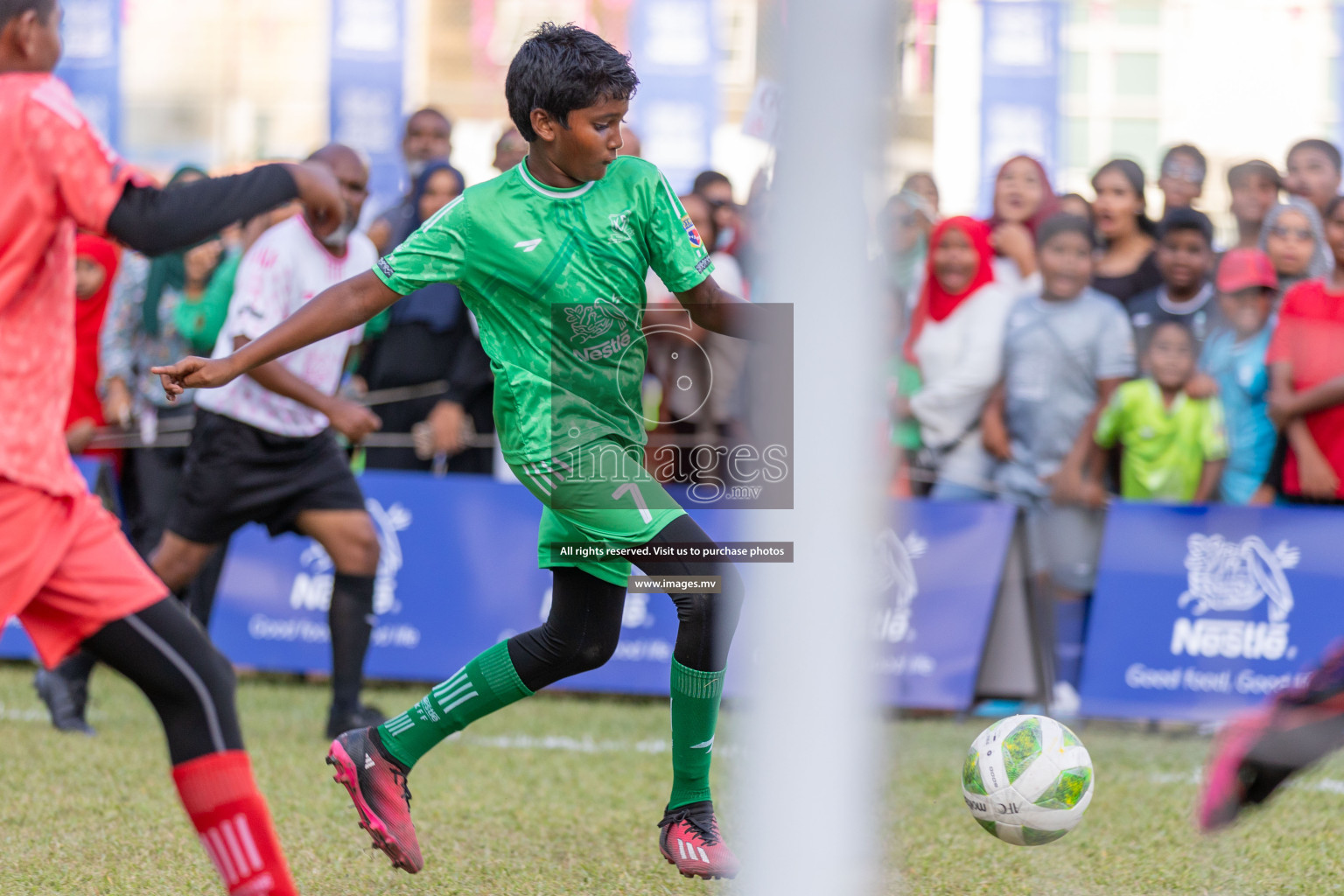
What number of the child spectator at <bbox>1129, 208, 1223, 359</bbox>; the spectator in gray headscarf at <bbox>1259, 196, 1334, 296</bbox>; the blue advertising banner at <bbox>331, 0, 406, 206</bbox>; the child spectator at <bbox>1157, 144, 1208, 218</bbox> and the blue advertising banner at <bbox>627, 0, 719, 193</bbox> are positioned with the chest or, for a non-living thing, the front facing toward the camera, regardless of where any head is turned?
5

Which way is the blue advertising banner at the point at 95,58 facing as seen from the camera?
toward the camera

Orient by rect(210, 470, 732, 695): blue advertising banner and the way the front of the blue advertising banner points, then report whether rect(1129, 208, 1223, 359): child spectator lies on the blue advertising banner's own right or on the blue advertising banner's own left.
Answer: on the blue advertising banner's own left

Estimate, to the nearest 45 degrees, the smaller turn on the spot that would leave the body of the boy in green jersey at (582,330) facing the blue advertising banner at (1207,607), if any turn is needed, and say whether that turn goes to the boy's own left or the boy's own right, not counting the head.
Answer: approximately 90° to the boy's own left

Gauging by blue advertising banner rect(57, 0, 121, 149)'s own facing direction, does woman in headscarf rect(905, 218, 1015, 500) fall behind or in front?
in front

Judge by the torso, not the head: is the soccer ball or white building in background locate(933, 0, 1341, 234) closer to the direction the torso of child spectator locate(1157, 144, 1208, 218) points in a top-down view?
the soccer ball

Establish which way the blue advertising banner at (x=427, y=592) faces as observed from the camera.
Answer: facing the viewer

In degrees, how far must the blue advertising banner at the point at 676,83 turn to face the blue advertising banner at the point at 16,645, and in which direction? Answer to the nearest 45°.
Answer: approximately 45° to its right

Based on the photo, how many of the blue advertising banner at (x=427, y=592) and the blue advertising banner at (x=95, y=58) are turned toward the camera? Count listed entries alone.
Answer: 2

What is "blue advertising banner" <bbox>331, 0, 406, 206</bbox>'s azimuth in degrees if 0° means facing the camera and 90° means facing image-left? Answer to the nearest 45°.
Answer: approximately 0°

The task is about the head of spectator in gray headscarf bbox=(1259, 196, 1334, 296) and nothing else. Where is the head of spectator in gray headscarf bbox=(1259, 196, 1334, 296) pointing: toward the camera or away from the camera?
toward the camera

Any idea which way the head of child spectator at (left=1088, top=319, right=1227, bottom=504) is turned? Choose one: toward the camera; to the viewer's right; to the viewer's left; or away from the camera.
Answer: toward the camera

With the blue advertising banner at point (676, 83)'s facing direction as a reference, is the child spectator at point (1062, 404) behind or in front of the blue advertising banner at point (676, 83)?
in front

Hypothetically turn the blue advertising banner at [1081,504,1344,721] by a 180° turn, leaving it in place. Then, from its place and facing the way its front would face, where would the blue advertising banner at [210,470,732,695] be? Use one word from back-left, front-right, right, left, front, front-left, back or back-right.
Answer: left

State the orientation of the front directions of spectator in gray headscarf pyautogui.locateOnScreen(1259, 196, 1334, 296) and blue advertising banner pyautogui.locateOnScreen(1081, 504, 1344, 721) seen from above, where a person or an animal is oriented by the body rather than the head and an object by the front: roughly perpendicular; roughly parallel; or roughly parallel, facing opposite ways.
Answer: roughly parallel

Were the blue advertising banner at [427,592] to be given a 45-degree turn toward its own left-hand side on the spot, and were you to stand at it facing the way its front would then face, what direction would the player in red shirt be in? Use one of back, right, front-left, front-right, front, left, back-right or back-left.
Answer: front-right
